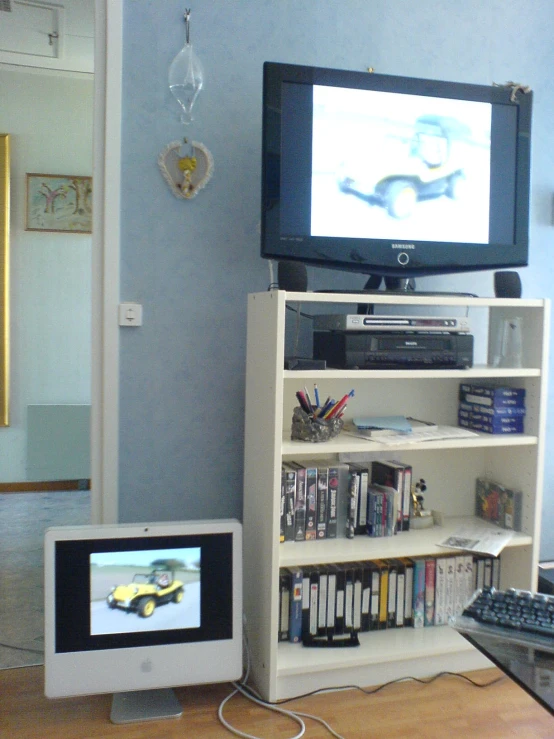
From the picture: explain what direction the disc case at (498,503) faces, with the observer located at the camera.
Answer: facing the viewer and to the left of the viewer

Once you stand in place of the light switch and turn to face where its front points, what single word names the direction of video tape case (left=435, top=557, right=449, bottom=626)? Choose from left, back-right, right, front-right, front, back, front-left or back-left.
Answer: left

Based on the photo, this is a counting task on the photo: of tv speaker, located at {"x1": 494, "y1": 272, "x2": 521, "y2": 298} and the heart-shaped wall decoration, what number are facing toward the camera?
2

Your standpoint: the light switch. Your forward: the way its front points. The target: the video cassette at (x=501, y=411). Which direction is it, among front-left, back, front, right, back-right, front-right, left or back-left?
left

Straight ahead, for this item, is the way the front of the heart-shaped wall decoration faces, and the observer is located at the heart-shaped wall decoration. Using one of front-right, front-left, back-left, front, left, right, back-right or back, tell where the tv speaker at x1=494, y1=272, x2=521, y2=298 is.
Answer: left

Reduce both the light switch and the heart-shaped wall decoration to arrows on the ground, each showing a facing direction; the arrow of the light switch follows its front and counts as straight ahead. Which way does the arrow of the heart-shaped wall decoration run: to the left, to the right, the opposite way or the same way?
the same way

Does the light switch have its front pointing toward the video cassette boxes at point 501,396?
no

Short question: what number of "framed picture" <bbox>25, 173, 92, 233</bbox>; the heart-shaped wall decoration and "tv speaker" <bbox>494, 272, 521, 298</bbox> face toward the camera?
3

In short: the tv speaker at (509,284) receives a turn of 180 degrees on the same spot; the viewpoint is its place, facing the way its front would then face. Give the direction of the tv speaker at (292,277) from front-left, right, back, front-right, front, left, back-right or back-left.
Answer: back-left

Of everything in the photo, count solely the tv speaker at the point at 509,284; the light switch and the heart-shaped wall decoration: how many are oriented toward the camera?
3

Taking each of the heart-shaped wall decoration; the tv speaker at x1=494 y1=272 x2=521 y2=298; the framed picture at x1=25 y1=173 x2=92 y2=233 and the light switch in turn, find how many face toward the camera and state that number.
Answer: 4

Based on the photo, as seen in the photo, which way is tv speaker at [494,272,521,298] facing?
toward the camera

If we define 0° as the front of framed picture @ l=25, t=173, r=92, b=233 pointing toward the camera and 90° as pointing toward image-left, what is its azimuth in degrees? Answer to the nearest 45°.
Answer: approximately 0°
